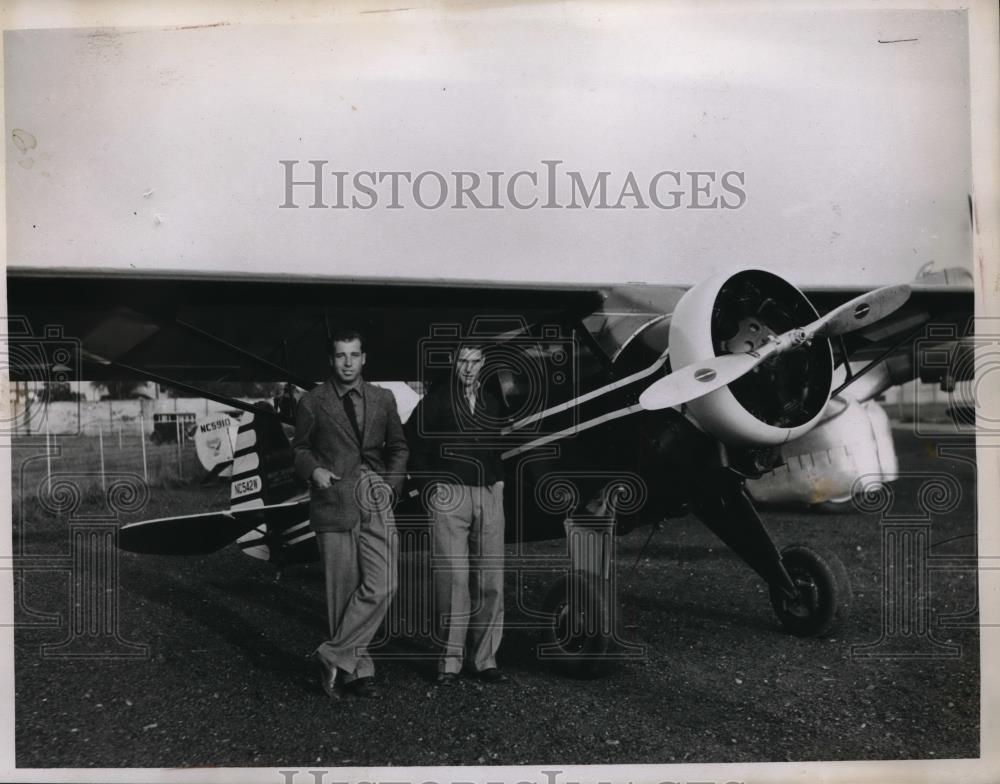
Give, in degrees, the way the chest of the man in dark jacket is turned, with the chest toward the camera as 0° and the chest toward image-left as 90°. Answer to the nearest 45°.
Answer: approximately 0°

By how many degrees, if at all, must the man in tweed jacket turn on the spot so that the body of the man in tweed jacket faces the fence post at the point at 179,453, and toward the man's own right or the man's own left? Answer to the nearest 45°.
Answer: approximately 135° to the man's own right

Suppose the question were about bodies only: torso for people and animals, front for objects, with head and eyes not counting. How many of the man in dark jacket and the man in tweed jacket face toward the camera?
2
